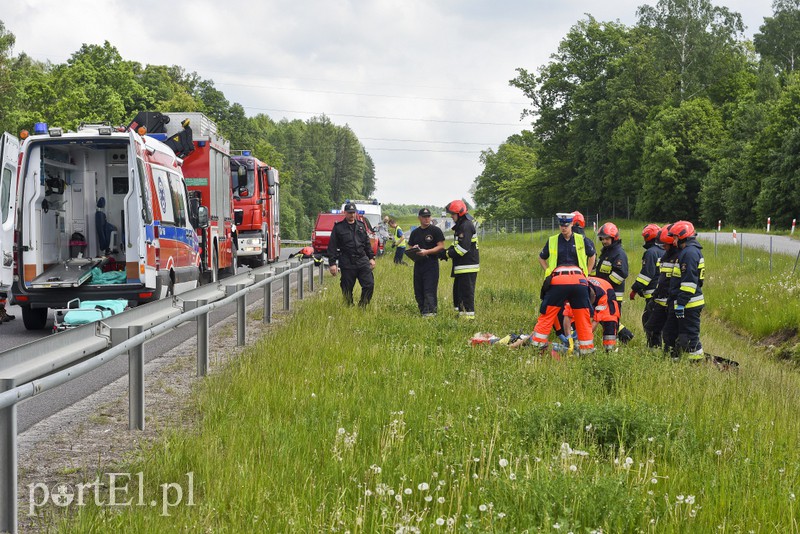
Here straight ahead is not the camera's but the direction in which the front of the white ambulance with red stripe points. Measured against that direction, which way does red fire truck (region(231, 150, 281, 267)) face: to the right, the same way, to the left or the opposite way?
the opposite way

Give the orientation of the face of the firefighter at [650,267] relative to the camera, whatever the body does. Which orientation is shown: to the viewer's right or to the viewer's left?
to the viewer's left

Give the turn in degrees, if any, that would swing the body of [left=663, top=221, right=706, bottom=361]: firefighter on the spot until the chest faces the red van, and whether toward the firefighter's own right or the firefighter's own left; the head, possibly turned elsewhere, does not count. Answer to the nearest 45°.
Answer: approximately 45° to the firefighter's own right

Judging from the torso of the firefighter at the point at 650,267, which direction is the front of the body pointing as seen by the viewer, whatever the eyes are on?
to the viewer's left

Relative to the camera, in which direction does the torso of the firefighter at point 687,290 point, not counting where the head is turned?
to the viewer's left

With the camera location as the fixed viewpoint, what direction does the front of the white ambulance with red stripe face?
facing away from the viewer and to the right of the viewer

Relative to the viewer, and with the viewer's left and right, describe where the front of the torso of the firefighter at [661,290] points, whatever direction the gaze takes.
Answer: facing to the left of the viewer

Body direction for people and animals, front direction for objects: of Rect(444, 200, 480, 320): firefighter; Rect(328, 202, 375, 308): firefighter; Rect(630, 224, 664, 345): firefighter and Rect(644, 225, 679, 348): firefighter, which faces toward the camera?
Rect(328, 202, 375, 308): firefighter

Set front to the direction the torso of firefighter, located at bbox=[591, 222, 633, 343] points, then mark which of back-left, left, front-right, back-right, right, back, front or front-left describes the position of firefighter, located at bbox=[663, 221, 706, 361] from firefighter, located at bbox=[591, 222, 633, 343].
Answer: left

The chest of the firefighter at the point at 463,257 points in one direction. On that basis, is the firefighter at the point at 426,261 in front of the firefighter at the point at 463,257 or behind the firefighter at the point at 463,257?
in front

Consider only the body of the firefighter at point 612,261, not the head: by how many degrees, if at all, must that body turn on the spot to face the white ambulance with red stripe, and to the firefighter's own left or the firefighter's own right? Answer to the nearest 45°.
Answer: approximately 45° to the firefighter's own right

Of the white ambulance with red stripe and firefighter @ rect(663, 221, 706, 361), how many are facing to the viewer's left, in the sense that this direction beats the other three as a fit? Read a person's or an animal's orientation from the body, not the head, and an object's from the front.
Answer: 1
